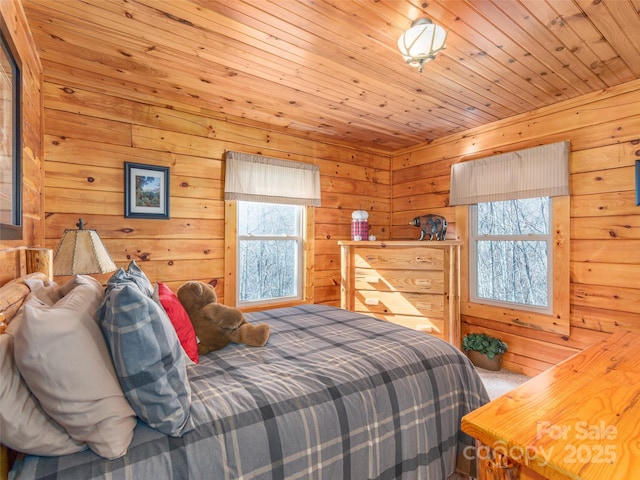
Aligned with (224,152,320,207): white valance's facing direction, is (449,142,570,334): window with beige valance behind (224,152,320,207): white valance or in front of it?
in front

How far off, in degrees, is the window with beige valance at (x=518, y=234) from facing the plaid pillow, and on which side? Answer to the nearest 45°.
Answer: approximately 45° to its left

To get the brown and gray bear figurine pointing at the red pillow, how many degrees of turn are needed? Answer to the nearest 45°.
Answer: approximately 45° to its left

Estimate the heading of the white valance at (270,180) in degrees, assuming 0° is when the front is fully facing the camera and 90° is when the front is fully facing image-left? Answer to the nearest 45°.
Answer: approximately 315°

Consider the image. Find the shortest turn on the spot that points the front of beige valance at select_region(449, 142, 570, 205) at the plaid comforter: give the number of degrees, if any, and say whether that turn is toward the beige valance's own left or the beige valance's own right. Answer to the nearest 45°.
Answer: approximately 45° to the beige valance's own left

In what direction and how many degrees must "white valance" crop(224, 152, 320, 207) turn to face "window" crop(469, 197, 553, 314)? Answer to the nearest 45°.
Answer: approximately 45° to its left

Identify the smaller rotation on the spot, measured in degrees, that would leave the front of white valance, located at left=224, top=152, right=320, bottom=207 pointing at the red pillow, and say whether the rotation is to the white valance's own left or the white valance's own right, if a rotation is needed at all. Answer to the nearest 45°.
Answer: approximately 45° to the white valance's own right

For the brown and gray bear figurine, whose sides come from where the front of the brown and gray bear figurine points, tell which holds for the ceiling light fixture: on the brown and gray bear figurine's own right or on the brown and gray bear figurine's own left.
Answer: on the brown and gray bear figurine's own left

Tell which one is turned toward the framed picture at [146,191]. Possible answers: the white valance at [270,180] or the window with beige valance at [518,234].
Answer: the window with beige valance

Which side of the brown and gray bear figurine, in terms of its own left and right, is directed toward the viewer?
left

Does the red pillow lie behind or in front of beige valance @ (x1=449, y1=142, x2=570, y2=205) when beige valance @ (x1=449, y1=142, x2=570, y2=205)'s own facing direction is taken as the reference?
in front

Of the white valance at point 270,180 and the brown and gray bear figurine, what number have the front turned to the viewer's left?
1

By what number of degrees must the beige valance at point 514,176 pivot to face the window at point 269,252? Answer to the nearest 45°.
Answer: approximately 45° to its right

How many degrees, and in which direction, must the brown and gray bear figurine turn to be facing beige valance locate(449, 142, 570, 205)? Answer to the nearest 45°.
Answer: approximately 180°

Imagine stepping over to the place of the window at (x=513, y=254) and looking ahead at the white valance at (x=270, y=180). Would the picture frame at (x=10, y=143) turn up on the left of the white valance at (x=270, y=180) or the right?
left
